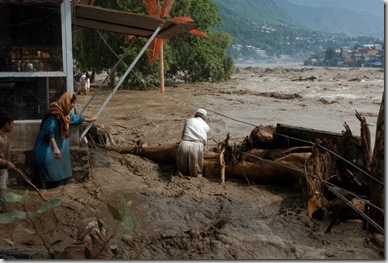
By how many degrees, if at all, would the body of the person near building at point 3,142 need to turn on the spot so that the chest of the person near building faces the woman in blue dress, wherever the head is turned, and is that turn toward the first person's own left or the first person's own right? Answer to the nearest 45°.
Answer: approximately 45° to the first person's own left

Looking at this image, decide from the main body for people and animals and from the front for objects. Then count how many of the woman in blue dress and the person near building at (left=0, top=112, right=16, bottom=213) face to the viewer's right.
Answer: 2

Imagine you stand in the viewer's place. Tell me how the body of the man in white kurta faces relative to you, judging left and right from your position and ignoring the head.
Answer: facing away from the viewer and to the right of the viewer

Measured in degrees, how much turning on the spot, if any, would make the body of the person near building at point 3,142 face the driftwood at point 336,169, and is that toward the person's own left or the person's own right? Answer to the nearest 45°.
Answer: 0° — they already face it

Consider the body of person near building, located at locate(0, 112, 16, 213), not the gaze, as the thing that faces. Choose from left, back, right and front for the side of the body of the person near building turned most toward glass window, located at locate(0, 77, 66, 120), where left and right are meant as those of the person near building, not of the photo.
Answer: left

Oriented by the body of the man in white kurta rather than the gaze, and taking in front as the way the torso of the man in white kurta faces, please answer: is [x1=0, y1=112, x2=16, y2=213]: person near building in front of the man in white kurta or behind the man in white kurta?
behind

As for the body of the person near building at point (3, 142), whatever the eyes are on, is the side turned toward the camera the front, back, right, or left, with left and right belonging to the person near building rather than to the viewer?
right

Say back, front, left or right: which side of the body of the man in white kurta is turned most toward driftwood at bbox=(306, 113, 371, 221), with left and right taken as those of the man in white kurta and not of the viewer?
right

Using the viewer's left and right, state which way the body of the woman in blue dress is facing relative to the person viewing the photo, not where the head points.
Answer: facing to the right of the viewer

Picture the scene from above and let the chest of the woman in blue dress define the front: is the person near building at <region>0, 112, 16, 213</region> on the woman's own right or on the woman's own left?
on the woman's own right
